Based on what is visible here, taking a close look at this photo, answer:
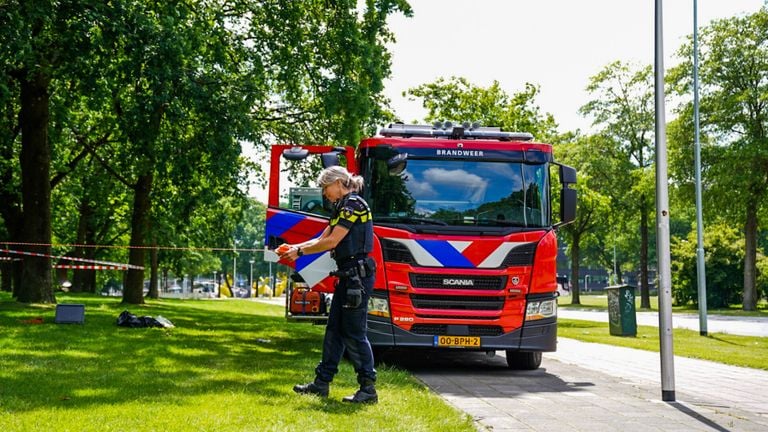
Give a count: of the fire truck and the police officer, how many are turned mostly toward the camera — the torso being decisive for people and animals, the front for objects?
1

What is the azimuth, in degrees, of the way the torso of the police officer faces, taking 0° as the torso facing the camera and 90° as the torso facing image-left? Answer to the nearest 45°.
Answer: approximately 90°

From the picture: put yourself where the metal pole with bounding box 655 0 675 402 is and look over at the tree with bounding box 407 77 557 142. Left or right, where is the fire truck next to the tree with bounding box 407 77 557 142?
left

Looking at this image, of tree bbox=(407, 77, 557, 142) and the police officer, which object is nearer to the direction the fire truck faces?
the police officer

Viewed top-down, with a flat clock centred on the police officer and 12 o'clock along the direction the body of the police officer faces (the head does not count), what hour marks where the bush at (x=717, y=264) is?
The bush is roughly at 4 o'clock from the police officer.

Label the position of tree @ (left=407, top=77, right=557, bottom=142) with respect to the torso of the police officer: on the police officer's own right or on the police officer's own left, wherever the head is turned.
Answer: on the police officer's own right

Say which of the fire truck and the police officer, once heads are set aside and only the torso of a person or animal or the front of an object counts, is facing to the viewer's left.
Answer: the police officer

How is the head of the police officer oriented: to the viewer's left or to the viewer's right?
to the viewer's left

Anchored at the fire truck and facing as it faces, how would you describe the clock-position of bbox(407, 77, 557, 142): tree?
The tree is roughly at 6 o'clock from the fire truck.

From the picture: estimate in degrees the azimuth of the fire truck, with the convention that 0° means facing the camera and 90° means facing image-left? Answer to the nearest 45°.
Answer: approximately 0°

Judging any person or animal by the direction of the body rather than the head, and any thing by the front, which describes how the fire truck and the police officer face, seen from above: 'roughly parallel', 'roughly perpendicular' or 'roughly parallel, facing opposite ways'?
roughly perpendicular

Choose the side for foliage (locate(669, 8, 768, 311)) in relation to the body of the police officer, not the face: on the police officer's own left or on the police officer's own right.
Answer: on the police officer's own right
